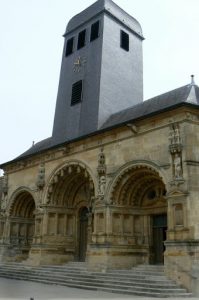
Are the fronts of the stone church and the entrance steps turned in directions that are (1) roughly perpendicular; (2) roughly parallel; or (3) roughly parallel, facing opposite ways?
roughly parallel

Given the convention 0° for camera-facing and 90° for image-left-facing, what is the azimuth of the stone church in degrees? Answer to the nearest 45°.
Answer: approximately 45°

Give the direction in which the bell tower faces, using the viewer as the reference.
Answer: facing the viewer and to the left of the viewer

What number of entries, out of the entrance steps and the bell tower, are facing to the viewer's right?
0

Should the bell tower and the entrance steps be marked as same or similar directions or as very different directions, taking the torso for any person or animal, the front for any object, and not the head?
same or similar directions
